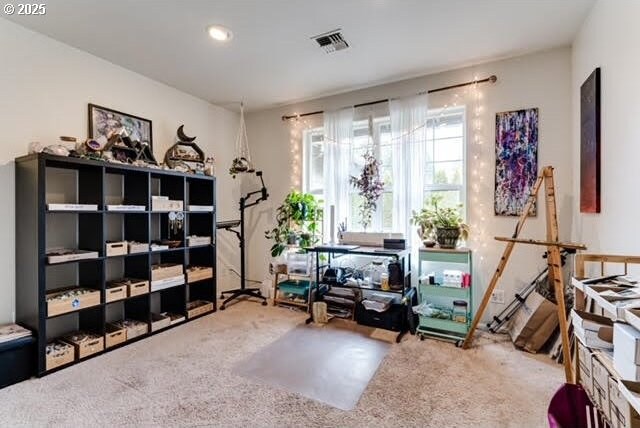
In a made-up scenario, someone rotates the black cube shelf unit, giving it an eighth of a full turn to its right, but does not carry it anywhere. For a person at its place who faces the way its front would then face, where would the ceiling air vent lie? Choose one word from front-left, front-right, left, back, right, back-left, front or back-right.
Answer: front-left

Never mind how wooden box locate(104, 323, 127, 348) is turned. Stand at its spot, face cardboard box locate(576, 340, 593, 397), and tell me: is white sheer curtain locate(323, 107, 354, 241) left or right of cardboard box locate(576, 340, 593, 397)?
left

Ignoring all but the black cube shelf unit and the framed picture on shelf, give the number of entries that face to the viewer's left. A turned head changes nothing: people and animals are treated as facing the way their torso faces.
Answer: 0

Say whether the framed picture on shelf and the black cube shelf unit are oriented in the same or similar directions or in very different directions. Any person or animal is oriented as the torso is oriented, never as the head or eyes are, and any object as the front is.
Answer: same or similar directions

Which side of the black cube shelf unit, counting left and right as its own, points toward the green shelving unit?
front

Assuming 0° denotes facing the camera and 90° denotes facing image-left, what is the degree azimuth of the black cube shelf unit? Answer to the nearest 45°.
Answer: approximately 315°

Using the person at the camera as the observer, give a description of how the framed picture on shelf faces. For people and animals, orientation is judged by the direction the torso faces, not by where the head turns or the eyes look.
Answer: facing the viewer and to the right of the viewer

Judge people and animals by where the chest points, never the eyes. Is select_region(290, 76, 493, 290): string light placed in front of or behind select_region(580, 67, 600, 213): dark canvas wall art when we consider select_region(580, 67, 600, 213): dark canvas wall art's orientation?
in front

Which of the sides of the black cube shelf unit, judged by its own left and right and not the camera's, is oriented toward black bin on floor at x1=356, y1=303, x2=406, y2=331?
front

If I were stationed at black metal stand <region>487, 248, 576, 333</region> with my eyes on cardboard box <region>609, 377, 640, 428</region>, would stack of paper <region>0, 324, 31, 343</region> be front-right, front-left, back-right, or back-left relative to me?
front-right

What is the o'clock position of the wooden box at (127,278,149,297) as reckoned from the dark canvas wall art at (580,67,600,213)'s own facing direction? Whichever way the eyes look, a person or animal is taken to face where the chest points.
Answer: The wooden box is roughly at 11 o'clock from the dark canvas wall art.

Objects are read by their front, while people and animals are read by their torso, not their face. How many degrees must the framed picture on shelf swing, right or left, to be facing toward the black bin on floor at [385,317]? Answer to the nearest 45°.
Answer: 0° — it already faces it

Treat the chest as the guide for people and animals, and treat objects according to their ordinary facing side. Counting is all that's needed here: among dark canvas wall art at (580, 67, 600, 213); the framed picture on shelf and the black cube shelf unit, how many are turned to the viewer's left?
1

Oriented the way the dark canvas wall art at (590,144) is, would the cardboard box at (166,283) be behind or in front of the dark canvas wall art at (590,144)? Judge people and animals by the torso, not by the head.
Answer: in front

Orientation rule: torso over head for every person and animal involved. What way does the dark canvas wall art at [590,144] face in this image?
to the viewer's left

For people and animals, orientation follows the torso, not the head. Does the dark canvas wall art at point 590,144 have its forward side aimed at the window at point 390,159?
yes

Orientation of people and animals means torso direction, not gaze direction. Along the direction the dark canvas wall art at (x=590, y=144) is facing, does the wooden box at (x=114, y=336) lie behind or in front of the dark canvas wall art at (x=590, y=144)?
in front

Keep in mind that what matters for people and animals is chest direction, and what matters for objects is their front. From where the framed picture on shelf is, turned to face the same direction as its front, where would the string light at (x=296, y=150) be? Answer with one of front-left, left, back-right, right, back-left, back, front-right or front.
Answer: front-left

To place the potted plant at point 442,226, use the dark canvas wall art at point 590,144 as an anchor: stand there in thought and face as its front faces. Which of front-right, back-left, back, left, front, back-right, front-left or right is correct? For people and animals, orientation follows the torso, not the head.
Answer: front

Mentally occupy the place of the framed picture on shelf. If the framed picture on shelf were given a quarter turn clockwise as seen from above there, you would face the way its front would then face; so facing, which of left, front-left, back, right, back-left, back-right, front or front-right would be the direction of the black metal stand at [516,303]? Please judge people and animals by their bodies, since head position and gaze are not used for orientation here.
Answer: left
